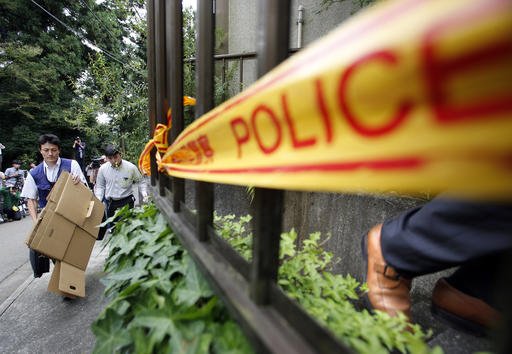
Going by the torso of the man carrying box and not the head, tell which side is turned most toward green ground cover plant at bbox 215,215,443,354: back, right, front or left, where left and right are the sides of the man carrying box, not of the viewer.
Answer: front

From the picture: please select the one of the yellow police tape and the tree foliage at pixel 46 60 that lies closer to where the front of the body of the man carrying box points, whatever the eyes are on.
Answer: the yellow police tape

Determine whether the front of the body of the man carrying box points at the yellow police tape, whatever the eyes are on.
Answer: yes

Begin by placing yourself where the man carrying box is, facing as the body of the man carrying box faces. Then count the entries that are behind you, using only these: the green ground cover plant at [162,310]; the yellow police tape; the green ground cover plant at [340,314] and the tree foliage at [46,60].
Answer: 1

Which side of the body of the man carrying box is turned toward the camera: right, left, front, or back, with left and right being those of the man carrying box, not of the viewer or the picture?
front

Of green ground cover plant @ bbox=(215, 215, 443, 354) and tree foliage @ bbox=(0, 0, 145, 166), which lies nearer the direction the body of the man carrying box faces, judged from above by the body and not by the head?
the green ground cover plant

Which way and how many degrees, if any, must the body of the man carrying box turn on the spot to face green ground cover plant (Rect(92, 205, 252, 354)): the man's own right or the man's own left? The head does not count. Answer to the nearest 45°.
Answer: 0° — they already face it

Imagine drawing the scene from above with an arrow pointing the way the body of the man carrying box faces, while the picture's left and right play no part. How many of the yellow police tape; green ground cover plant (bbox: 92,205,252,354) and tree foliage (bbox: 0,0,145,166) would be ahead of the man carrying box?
2

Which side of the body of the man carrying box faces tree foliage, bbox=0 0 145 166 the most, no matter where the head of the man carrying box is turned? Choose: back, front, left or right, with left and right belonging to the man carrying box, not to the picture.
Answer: back
